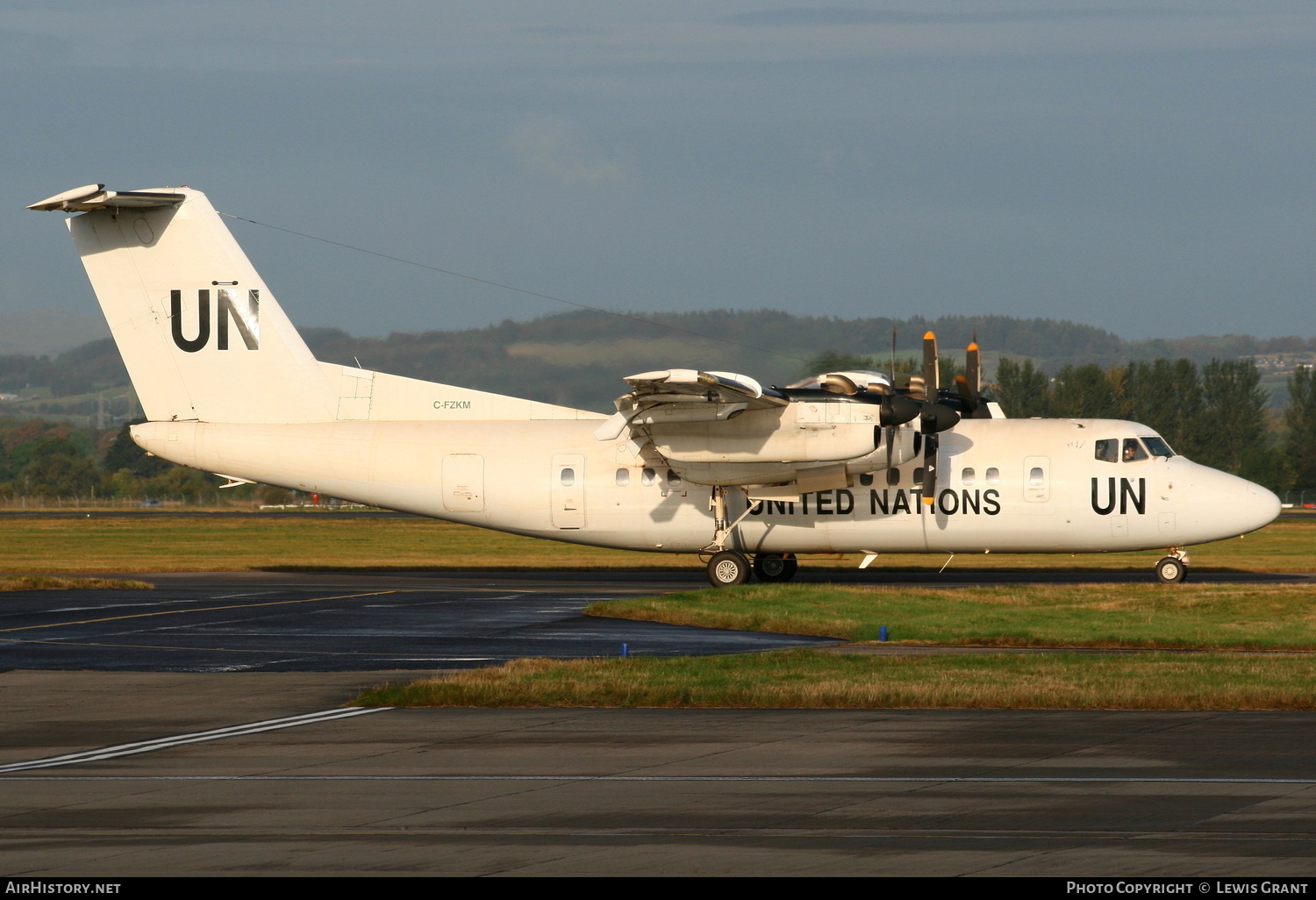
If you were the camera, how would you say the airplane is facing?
facing to the right of the viewer
